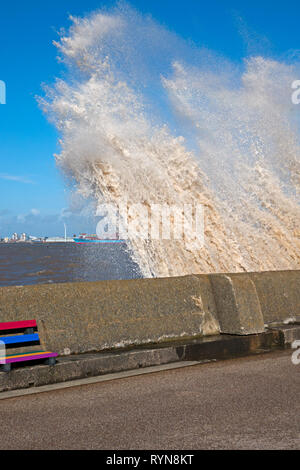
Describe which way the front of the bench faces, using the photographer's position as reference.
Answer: facing the viewer and to the right of the viewer
